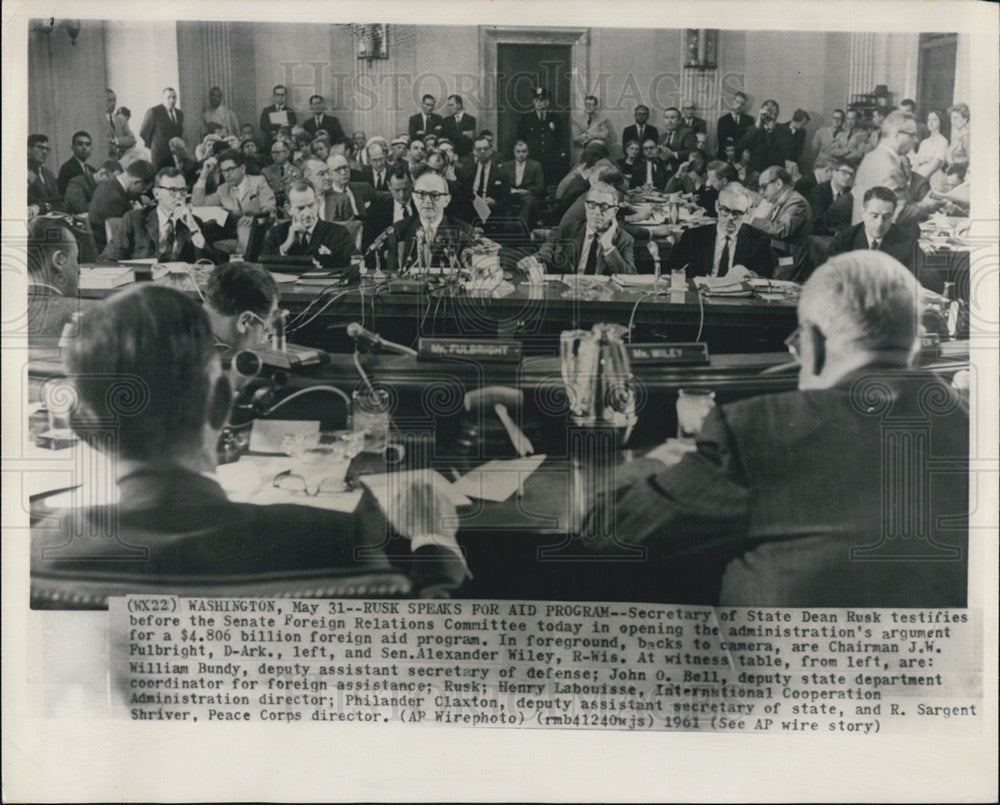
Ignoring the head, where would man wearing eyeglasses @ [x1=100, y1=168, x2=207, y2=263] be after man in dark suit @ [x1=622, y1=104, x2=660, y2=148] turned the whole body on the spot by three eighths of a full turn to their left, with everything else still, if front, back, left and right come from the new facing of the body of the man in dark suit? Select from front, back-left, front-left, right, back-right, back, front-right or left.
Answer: back-left

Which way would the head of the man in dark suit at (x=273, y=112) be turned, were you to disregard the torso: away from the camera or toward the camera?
toward the camera

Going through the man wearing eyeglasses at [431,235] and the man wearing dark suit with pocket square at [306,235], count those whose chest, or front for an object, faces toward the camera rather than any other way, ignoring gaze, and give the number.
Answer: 2

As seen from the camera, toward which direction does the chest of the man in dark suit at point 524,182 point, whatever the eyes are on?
toward the camera

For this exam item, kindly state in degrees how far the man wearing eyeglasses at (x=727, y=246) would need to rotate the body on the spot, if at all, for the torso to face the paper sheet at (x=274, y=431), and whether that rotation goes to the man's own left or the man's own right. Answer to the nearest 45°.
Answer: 0° — they already face it

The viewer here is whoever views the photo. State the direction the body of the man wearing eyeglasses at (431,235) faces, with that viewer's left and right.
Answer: facing the viewer

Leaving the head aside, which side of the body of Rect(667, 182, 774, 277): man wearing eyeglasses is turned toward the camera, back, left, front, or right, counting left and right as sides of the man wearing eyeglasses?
front
